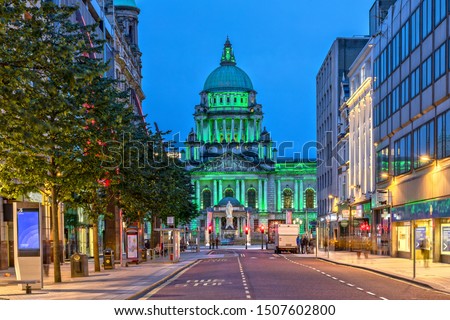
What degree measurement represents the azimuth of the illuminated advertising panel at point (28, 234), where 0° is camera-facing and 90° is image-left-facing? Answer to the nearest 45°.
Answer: approximately 0°

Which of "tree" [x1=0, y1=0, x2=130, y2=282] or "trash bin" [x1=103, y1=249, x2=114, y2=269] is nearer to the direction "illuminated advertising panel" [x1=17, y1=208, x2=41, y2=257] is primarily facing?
the tree
